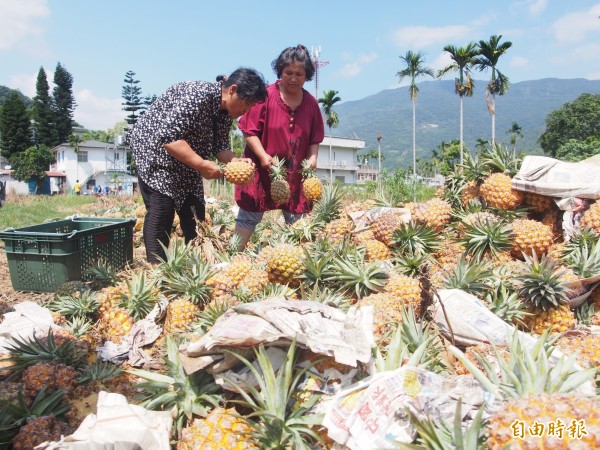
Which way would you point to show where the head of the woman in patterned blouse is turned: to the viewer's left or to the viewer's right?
to the viewer's right

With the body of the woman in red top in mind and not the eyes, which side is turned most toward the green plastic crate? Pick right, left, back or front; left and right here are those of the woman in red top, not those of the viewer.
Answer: right

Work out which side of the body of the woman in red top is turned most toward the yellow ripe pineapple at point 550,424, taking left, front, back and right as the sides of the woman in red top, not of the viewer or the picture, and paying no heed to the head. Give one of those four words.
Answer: front

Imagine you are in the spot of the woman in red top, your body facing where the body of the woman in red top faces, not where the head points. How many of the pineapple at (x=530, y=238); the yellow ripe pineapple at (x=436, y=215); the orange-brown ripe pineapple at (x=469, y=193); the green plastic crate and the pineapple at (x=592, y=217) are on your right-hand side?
1

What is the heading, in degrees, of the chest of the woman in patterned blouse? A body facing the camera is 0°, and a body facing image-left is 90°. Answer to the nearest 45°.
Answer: approximately 270°

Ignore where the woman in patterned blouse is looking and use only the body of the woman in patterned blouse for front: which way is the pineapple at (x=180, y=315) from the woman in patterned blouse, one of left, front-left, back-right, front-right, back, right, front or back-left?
right

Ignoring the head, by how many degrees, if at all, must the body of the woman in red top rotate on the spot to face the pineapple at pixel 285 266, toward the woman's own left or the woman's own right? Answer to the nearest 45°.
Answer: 0° — they already face it

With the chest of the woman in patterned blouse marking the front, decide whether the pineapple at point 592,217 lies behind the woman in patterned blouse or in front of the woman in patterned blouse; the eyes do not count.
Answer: in front

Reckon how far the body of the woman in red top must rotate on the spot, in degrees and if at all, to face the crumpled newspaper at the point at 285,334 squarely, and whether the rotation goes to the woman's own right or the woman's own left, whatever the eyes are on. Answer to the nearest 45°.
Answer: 0° — they already face it

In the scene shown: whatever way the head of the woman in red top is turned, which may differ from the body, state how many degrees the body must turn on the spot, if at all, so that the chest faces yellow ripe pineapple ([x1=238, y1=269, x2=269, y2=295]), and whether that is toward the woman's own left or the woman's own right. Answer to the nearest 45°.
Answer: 0° — they already face it

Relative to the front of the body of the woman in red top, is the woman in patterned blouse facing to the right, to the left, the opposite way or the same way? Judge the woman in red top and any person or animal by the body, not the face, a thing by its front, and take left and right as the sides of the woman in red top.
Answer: to the left

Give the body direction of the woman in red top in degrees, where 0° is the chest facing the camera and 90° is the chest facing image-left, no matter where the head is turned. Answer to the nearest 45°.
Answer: approximately 0°
